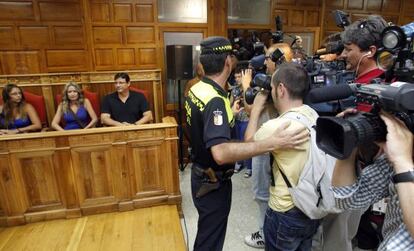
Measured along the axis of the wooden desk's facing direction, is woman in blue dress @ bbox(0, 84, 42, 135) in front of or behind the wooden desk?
behind

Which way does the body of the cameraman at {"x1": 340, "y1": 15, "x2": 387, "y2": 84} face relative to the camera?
to the viewer's left

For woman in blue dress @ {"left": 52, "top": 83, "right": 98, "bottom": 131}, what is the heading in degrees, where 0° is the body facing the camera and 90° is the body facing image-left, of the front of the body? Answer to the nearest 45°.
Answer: approximately 0°

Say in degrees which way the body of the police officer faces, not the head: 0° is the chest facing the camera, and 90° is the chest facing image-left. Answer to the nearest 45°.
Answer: approximately 225°

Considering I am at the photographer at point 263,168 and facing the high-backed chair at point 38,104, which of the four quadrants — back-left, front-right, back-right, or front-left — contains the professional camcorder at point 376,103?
back-left

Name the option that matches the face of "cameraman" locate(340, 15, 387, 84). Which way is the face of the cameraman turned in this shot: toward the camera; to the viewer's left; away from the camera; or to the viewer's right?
to the viewer's left

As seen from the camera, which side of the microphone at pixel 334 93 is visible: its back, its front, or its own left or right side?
left

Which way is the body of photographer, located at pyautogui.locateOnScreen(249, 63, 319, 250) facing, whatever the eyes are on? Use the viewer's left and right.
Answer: facing away from the viewer and to the left of the viewer

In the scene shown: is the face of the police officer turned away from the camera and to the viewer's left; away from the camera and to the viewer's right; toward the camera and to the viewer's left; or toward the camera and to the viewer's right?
away from the camera and to the viewer's right

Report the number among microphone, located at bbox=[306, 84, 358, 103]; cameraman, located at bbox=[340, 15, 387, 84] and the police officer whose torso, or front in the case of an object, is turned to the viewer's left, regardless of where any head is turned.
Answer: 2

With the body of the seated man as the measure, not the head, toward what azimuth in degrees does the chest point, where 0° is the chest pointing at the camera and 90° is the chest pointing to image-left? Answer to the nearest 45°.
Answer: approximately 0°
